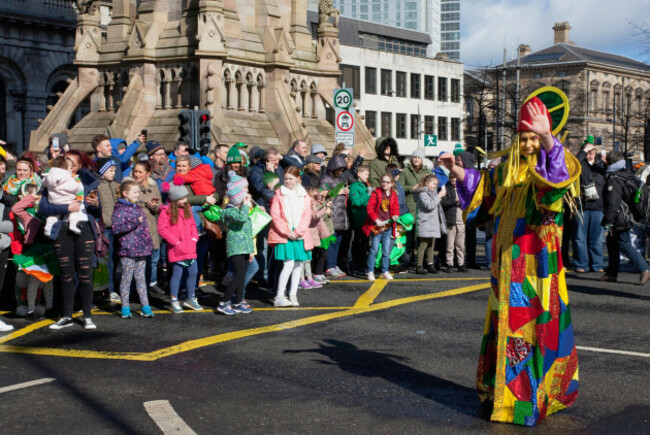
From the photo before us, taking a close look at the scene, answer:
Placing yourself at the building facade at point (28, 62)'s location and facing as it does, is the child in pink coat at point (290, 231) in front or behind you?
in front

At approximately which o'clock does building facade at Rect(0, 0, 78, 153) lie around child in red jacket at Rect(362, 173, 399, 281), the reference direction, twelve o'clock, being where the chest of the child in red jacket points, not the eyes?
The building facade is roughly at 5 o'clock from the child in red jacket.

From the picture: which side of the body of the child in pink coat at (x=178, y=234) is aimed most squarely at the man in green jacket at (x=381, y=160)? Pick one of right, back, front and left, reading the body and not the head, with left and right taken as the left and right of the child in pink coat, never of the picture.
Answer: left

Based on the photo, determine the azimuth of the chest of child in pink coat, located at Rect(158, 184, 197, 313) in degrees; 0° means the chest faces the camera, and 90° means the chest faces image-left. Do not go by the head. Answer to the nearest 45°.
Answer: approximately 315°

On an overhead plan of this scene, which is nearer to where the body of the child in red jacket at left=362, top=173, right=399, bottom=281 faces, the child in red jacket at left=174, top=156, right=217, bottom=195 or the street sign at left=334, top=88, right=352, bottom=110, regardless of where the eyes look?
the child in red jacket

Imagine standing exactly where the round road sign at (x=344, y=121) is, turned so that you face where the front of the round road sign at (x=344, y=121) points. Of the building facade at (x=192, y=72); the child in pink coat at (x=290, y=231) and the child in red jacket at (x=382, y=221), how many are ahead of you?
2

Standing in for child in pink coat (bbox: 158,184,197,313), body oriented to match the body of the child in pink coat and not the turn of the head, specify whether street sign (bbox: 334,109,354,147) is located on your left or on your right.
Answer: on your left

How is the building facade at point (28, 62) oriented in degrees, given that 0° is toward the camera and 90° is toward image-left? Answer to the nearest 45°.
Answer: approximately 315°

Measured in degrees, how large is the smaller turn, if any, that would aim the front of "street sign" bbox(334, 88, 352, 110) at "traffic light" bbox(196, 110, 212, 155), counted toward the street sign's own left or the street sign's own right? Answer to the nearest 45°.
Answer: approximately 45° to the street sign's own right
